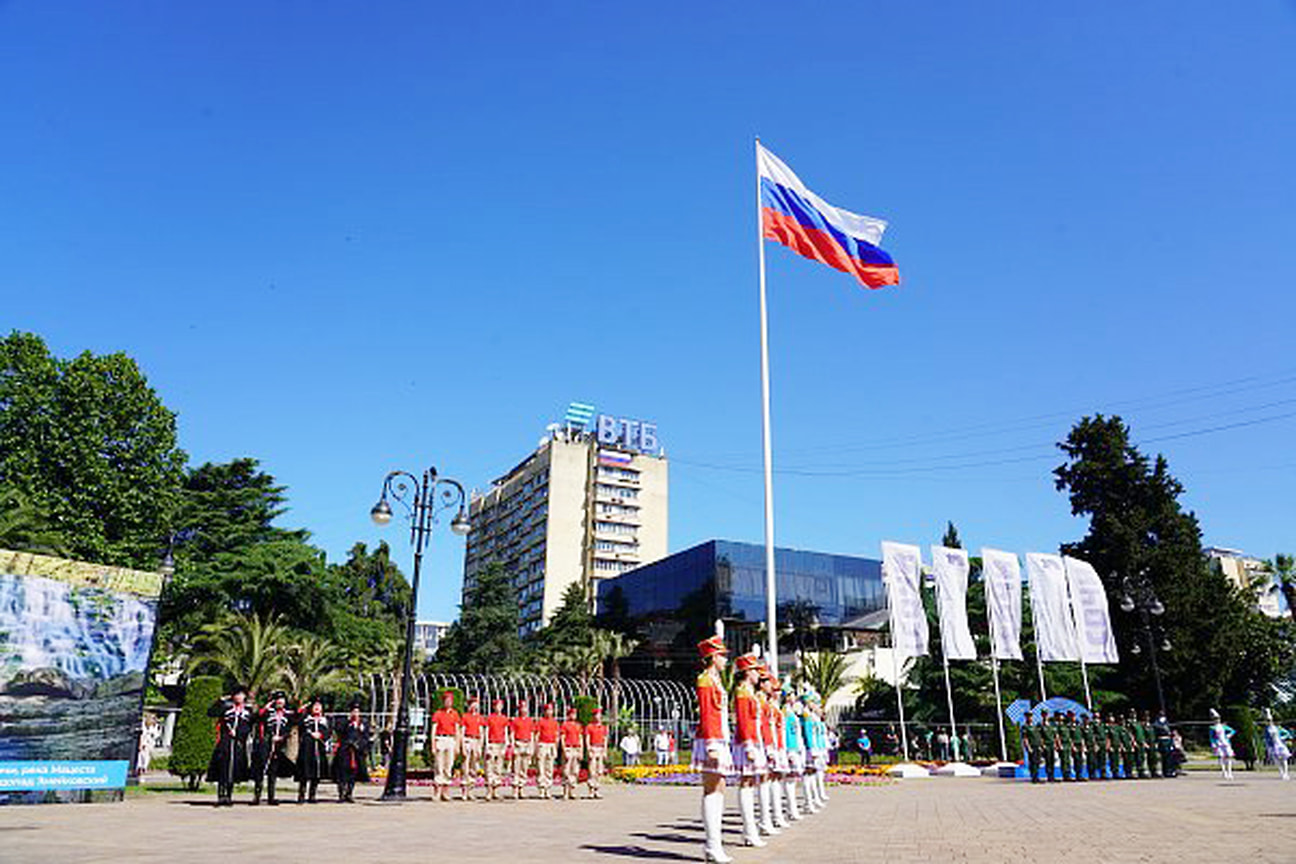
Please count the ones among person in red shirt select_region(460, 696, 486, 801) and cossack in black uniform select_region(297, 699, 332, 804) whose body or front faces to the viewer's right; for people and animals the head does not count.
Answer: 0

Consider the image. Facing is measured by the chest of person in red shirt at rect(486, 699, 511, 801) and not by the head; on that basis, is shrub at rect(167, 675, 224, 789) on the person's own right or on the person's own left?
on the person's own right

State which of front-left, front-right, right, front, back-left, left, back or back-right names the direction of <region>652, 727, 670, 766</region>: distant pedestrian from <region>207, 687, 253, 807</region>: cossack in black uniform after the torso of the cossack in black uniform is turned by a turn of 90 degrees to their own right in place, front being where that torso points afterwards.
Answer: back-right

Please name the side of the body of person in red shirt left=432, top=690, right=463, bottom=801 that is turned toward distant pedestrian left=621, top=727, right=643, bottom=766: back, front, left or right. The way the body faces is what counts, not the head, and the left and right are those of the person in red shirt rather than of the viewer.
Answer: back

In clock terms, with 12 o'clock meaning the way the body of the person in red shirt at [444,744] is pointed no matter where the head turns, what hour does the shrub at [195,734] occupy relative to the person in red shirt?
The shrub is roughly at 4 o'clock from the person in red shirt.

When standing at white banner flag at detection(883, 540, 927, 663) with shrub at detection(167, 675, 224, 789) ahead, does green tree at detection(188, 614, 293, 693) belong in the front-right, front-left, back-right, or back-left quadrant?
front-right

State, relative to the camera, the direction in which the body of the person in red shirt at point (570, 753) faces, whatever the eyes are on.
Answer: toward the camera

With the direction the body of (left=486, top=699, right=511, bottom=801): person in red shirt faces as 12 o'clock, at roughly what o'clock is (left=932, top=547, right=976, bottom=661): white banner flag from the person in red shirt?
The white banner flag is roughly at 8 o'clock from the person in red shirt.

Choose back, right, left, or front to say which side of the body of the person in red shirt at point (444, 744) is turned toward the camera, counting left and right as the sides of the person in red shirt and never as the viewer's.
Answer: front

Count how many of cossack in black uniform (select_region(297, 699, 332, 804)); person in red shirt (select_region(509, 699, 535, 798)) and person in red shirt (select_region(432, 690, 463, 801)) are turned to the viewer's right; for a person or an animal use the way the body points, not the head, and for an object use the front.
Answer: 0
